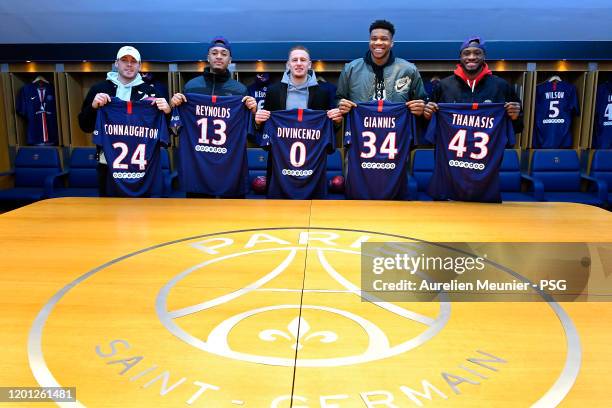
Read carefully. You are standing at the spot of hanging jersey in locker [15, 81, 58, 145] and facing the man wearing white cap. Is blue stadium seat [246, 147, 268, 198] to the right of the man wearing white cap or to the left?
left

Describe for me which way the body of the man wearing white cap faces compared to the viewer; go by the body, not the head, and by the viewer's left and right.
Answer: facing the viewer

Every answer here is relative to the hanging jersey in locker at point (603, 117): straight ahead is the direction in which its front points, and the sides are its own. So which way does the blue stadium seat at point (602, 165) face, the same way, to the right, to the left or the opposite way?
the opposite way

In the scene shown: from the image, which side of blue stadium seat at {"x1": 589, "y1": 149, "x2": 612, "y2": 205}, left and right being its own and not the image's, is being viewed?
front

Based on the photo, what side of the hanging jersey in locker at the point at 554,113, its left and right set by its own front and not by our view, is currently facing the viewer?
back

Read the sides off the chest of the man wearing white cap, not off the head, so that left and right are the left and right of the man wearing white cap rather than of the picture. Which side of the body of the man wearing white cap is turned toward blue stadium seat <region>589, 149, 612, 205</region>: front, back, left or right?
left

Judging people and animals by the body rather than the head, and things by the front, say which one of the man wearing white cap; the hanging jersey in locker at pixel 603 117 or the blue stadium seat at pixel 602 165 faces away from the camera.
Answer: the hanging jersey in locker

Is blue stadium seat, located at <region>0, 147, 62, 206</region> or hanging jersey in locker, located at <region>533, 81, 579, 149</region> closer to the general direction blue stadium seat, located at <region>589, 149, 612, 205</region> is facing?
the blue stadium seat

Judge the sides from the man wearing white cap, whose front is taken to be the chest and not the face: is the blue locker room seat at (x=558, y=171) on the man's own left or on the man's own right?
on the man's own left

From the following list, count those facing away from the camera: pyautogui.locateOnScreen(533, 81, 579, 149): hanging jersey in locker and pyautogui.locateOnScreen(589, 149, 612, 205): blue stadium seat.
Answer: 1

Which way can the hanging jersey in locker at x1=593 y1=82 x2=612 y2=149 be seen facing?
away from the camera
